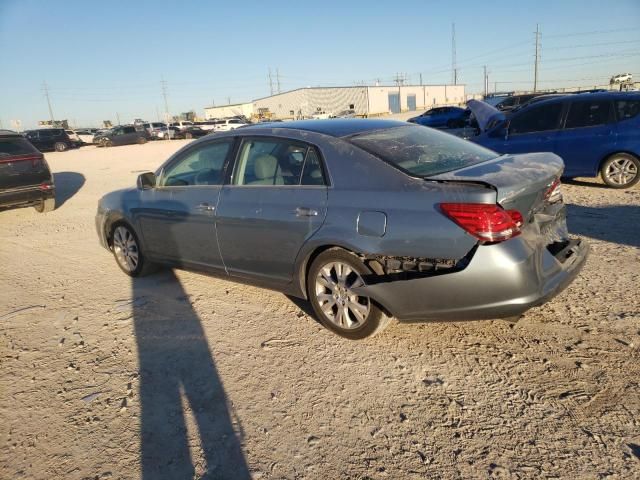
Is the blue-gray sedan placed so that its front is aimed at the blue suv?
no

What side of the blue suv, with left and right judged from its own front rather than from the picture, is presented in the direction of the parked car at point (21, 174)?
front

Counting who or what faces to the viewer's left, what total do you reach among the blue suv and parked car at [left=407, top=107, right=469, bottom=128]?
2

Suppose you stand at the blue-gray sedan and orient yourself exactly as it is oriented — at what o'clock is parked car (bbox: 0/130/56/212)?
The parked car is roughly at 12 o'clock from the blue-gray sedan.

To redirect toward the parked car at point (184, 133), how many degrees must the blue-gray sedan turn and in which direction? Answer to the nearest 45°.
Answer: approximately 45° to its right

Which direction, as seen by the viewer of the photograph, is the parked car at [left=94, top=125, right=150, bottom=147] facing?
facing the viewer and to the left of the viewer

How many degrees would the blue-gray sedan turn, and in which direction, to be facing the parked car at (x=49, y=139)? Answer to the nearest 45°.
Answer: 0° — it already faces it

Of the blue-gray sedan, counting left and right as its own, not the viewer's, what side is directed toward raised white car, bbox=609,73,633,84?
right

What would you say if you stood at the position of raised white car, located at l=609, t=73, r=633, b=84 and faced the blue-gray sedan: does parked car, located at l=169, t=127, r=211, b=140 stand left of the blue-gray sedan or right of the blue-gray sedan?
right

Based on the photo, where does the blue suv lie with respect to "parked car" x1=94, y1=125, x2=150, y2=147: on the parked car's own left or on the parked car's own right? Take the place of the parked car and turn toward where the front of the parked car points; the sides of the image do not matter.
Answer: on the parked car's own left

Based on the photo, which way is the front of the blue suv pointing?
to the viewer's left

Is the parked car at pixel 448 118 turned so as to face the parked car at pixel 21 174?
no

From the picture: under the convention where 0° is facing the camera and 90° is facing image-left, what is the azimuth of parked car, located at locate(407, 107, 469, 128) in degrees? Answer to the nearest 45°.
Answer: approximately 90°

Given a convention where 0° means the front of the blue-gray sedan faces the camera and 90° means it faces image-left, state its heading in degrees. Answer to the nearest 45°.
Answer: approximately 135°

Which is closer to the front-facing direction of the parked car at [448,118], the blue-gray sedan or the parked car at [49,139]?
the parked car

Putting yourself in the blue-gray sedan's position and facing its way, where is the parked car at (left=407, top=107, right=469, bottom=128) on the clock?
The parked car is roughly at 2 o'clock from the blue-gray sedan.

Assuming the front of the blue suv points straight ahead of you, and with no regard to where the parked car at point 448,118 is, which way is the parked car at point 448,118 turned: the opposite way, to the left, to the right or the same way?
the same way

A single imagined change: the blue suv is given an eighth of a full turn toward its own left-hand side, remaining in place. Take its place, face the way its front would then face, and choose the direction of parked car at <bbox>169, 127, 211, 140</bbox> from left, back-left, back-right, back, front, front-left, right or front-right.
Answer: right

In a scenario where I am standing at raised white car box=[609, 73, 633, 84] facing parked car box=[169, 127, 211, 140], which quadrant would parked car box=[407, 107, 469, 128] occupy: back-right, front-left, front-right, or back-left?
front-left

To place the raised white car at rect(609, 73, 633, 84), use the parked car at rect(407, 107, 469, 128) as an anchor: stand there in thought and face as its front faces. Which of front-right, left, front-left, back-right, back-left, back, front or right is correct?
back-right
